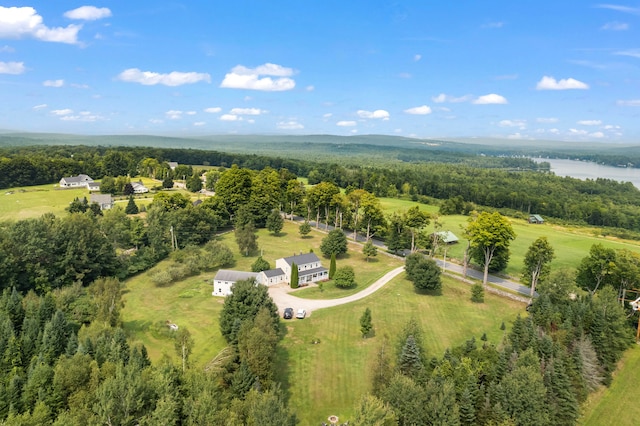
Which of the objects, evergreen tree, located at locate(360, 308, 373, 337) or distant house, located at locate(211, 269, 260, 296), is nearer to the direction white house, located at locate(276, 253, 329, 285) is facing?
the evergreen tree

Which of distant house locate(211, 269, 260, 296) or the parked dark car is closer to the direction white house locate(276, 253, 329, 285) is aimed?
the parked dark car

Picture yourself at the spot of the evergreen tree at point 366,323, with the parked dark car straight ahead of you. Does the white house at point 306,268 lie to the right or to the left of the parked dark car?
right

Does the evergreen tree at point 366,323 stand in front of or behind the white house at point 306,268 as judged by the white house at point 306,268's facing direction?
in front

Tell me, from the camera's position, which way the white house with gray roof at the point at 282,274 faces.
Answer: facing the viewer and to the right of the viewer

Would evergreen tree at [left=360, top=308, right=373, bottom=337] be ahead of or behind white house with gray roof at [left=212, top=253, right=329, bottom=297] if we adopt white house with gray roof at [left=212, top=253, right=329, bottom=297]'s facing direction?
ahead

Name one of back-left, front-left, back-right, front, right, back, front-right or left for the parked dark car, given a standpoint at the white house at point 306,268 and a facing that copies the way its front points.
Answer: front-right

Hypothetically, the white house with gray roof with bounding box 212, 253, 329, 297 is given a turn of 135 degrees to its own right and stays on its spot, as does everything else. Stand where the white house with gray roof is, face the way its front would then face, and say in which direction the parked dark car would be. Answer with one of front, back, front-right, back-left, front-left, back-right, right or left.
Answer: left

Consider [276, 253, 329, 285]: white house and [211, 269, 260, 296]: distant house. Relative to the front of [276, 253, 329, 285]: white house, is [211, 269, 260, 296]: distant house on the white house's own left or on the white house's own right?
on the white house's own right
